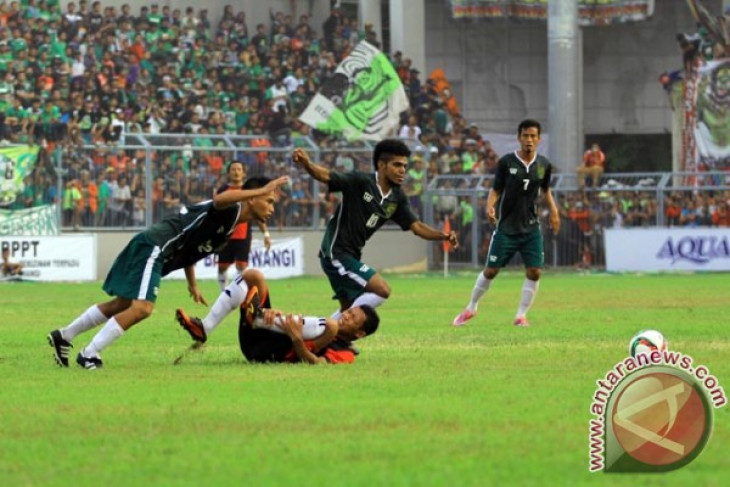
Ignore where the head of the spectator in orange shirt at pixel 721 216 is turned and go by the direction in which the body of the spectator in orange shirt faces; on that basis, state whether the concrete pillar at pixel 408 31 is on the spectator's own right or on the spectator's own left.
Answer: on the spectator's own right

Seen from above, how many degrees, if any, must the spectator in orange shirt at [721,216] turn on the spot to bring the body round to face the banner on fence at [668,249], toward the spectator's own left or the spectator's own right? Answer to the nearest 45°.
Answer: approximately 45° to the spectator's own right

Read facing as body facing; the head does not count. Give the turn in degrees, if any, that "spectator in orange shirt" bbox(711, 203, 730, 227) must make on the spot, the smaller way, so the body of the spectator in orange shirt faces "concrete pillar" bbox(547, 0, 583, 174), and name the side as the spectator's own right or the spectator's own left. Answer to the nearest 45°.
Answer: approximately 135° to the spectator's own right

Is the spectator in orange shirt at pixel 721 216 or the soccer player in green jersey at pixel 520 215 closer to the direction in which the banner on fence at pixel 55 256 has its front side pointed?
the soccer player in green jersey

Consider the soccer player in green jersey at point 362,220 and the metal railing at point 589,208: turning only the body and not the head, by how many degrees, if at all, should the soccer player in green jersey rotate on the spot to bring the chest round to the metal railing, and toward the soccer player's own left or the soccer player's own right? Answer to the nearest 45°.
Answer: approximately 135° to the soccer player's own left

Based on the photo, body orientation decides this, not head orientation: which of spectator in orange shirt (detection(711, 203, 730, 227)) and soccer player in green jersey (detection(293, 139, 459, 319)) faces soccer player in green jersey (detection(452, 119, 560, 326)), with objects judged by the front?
the spectator in orange shirt

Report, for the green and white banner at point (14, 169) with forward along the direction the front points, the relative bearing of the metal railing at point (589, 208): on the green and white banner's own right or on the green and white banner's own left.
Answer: on the green and white banner's own left

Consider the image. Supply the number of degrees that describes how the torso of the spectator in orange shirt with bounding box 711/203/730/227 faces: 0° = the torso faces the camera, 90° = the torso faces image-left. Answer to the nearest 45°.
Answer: approximately 0°

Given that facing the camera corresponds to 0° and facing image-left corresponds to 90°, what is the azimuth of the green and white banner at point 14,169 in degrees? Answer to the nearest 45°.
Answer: approximately 0°

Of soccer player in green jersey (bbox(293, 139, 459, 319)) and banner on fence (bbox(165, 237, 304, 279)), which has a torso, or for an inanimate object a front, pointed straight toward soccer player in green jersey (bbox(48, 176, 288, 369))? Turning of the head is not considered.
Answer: the banner on fence
